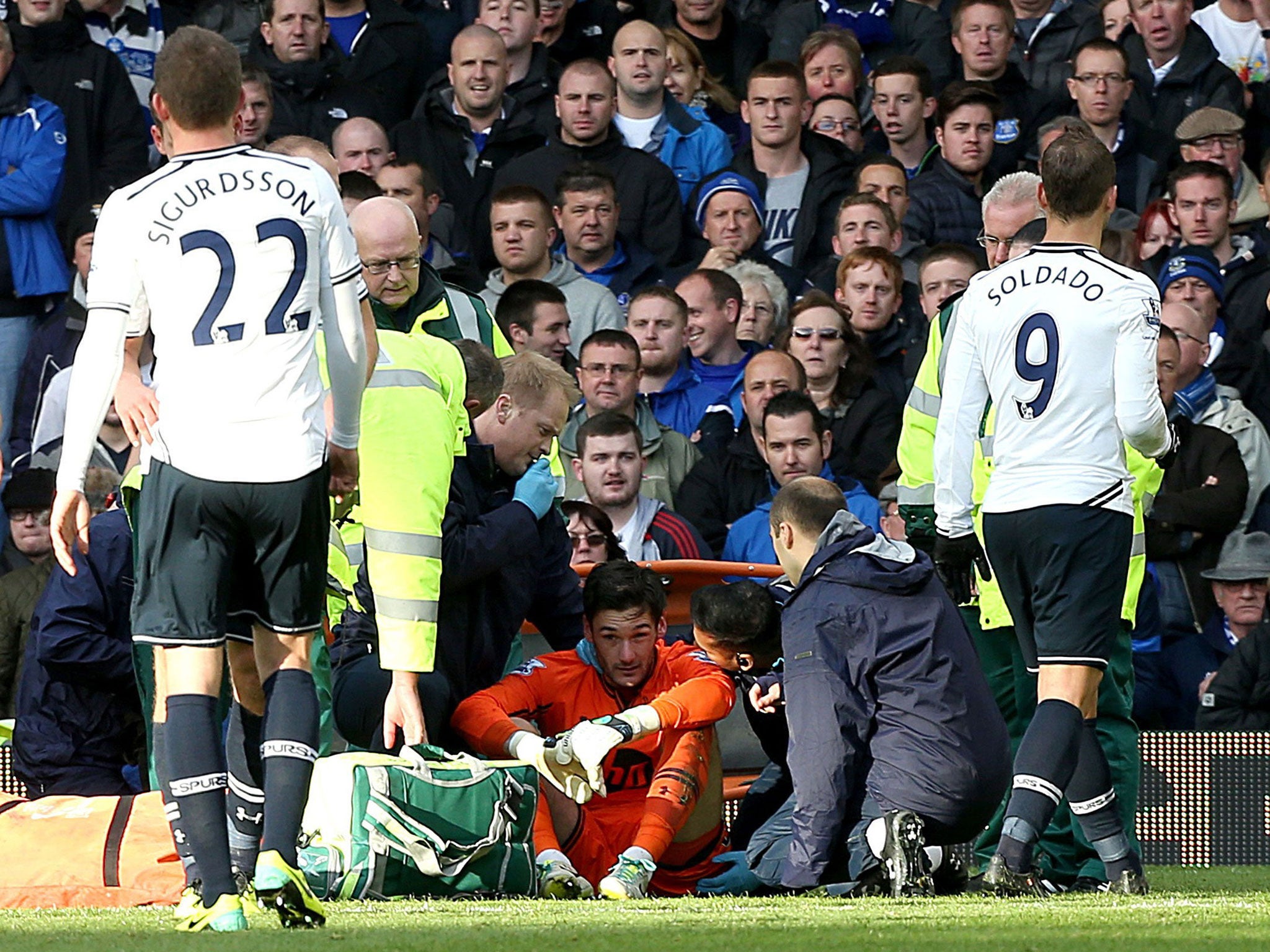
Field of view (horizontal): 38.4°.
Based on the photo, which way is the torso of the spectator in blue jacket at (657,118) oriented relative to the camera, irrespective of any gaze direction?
toward the camera

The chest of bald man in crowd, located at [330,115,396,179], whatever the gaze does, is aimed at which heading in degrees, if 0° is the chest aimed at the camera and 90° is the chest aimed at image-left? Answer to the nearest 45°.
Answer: approximately 0°

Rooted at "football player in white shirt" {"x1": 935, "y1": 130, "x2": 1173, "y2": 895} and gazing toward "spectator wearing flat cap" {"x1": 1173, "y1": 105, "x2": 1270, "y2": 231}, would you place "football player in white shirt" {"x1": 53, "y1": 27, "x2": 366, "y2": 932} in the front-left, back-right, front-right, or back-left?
back-left

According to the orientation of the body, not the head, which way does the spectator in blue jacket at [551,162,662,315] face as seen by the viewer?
toward the camera

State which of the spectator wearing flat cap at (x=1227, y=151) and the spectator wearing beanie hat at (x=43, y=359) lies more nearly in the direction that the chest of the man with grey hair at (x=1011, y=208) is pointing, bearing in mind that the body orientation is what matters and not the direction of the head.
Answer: the spectator wearing beanie hat

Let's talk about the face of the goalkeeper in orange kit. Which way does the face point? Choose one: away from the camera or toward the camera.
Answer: toward the camera

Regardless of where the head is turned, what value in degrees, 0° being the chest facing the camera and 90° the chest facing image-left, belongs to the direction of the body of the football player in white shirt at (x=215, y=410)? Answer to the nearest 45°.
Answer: approximately 180°

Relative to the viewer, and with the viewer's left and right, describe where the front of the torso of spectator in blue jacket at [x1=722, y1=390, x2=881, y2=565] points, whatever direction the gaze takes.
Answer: facing the viewer

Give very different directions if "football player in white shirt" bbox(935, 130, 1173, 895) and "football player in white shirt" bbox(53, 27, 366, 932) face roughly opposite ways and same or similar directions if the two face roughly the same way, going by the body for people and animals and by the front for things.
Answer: same or similar directions

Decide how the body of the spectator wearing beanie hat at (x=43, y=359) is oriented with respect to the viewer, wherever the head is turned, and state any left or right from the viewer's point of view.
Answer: facing the viewer and to the right of the viewer

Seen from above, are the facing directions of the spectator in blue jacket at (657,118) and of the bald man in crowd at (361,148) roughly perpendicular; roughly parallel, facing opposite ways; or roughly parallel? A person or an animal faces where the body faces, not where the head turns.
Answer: roughly parallel

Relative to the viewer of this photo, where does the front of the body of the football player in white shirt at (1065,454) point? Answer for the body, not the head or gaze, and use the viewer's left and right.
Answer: facing away from the viewer

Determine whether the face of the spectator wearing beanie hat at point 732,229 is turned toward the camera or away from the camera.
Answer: toward the camera
